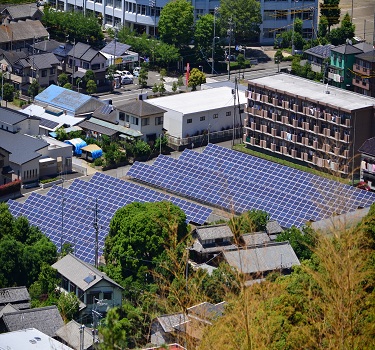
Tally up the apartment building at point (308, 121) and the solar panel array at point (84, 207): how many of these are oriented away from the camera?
0

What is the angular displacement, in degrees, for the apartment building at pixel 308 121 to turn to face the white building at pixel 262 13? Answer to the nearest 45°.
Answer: approximately 135° to its right

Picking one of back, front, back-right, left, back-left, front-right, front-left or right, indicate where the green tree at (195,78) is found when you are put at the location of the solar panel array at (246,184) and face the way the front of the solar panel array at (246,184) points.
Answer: back-right

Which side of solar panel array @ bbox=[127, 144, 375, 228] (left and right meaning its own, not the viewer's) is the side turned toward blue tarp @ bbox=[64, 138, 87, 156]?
right

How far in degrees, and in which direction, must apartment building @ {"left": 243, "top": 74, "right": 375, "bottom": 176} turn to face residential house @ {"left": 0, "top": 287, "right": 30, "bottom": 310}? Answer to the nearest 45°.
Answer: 0° — it already faces it

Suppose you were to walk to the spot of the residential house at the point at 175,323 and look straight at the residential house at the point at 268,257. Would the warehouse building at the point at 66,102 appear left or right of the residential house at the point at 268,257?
left

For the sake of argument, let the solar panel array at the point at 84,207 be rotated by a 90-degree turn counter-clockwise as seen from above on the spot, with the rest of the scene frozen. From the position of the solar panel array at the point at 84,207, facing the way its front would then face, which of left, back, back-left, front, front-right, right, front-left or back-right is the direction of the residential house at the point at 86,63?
back-left

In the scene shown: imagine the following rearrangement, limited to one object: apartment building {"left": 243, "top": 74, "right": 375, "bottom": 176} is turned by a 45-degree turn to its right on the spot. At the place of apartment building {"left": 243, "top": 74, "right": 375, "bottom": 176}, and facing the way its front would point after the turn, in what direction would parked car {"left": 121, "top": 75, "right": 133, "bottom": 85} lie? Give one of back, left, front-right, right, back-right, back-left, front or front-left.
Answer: front-right

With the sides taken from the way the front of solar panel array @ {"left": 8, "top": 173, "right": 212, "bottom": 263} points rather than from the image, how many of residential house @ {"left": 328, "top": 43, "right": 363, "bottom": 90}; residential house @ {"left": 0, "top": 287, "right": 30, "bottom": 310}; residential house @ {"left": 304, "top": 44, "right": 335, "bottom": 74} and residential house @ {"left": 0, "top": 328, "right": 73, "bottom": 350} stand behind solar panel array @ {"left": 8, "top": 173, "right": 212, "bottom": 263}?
2

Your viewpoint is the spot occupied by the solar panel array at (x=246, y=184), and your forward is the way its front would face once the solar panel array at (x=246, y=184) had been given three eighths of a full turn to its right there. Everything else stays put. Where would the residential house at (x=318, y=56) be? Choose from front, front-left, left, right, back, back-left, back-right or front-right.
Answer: front

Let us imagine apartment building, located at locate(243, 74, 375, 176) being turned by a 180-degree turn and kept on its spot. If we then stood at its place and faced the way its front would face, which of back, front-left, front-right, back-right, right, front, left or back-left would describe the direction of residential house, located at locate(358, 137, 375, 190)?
right

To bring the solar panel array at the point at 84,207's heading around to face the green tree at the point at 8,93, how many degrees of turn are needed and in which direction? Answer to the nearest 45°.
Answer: approximately 135° to its right

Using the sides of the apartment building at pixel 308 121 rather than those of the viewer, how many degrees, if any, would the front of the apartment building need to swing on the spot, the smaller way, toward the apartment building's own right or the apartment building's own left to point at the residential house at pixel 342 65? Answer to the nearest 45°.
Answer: approximately 135° to the apartment building's own right

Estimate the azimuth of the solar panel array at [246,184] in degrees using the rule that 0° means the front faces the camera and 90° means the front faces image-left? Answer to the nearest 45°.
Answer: approximately 45°

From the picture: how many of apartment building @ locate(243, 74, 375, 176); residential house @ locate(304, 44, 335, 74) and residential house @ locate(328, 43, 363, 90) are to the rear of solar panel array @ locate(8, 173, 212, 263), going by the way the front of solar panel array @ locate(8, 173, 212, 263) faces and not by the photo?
3
